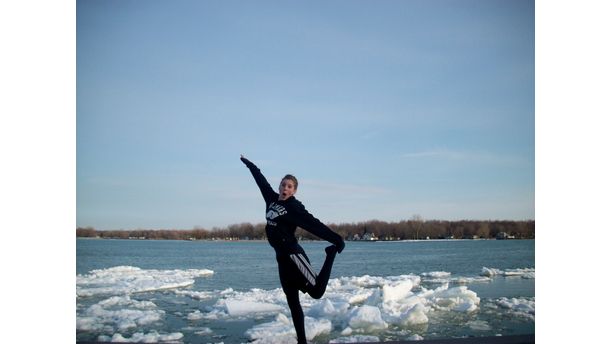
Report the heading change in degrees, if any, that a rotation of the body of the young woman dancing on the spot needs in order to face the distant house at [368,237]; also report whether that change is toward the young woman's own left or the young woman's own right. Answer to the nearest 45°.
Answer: approximately 135° to the young woman's own right

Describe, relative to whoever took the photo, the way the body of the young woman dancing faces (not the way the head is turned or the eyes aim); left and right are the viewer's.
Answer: facing the viewer and to the left of the viewer
